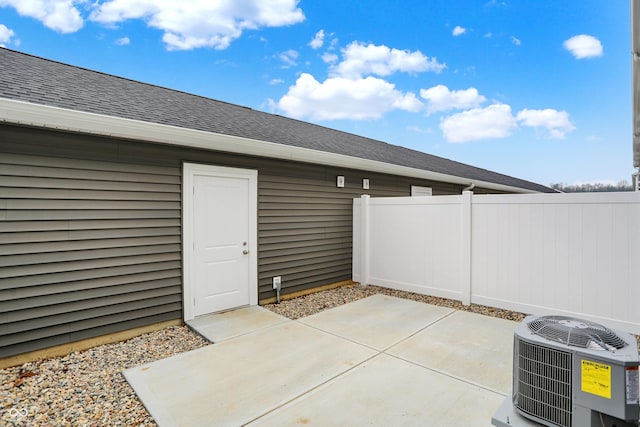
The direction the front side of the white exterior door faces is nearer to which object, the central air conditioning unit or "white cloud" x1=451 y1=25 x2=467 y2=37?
the central air conditioning unit

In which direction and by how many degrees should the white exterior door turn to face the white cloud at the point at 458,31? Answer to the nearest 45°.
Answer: approximately 90° to its left

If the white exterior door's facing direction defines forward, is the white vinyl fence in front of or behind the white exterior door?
in front

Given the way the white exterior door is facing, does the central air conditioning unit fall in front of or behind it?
in front

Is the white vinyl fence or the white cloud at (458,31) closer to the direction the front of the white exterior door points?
the white vinyl fence

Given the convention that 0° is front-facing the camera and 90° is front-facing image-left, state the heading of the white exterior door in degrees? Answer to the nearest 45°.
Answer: approximately 315°
